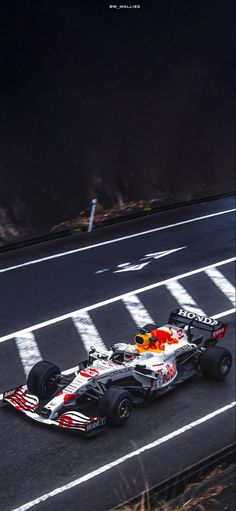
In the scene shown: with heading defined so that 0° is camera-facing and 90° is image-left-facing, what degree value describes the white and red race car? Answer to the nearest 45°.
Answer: approximately 45°
